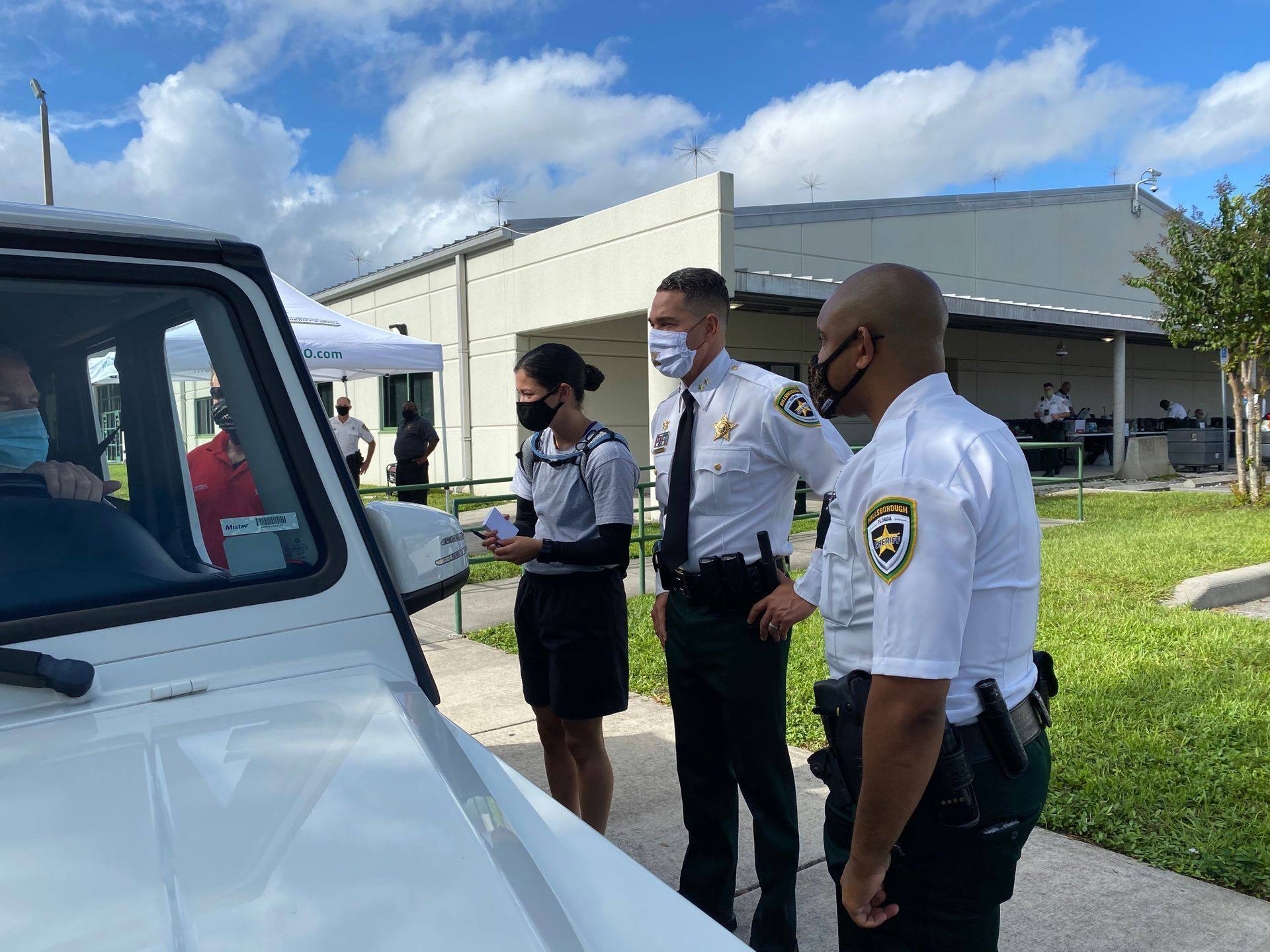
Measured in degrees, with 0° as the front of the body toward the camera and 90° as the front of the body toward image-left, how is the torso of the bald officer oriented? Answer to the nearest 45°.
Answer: approximately 90°

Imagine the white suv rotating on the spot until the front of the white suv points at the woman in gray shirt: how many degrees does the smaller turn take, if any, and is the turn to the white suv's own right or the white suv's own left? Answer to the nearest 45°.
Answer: approximately 90° to the white suv's own left

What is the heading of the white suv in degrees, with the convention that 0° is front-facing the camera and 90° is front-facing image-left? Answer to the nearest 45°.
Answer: approximately 315°

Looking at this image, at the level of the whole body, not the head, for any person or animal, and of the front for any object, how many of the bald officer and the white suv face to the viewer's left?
1

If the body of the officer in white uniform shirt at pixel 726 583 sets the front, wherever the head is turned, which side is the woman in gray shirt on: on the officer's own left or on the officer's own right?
on the officer's own right

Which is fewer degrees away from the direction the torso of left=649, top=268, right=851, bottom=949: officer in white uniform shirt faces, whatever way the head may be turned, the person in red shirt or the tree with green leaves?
the person in red shirt

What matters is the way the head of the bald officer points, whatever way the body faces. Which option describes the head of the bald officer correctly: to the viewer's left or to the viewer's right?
to the viewer's left

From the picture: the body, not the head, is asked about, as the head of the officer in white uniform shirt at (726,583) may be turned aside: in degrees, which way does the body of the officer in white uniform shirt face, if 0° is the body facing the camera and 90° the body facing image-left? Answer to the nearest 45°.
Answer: approximately 45°

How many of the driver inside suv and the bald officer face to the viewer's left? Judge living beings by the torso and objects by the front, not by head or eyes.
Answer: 1

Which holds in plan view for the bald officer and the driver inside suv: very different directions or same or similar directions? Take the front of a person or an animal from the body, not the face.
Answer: very different directions

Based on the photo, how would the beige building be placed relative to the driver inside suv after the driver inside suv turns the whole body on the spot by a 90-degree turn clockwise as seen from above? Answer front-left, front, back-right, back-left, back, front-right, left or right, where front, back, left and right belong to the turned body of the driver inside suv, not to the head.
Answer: back

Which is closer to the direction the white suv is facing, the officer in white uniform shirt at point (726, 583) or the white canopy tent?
the officer in white uniform shirt

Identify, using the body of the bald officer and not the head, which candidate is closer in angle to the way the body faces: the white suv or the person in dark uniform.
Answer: the white suv

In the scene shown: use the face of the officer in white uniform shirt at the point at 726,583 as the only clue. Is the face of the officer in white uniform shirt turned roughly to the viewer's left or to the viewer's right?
to the viewer's left

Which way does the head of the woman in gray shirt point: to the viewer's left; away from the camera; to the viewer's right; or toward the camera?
to the viewer's left

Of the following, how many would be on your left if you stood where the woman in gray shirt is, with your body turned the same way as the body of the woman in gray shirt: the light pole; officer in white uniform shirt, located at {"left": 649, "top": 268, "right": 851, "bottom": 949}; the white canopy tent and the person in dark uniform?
1
